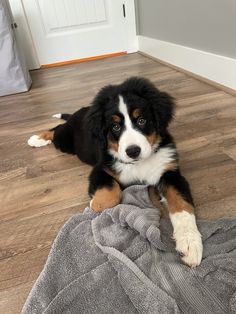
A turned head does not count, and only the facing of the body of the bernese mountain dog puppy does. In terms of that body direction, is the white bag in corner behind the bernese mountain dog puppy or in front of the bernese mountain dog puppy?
behind

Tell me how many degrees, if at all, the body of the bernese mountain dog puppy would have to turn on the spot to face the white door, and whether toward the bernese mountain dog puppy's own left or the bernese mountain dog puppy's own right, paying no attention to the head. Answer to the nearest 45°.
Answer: approximately 135° to the bernese mountain dog puppy's own left
